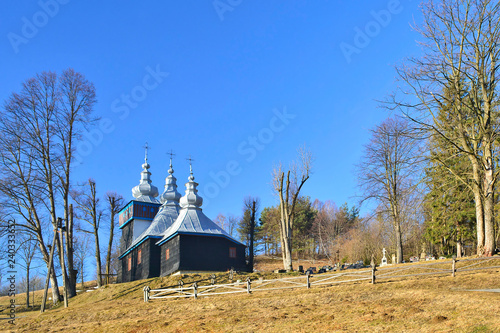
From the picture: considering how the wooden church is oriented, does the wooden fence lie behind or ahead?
behind

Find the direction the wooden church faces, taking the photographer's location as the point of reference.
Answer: facing away from the viewer and to the left of the viewer
